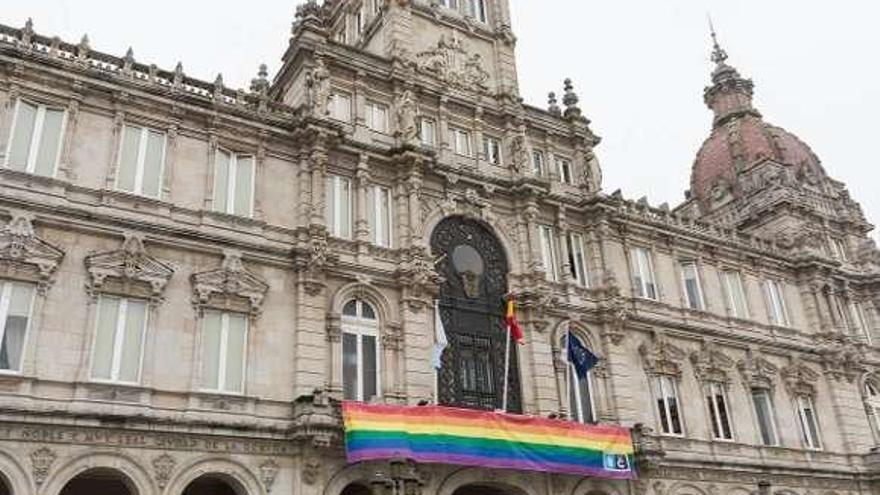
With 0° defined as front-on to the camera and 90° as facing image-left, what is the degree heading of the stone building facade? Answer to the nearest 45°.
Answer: approximately 315°
